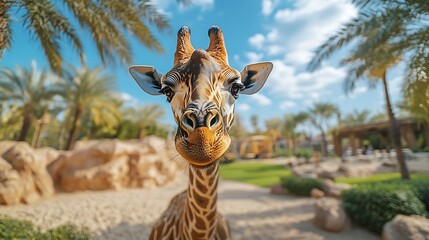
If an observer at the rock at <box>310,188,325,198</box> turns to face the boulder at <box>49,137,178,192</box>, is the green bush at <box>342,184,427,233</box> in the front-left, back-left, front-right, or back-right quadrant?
back-left

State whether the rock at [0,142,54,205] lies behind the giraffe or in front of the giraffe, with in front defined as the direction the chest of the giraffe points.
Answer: behind

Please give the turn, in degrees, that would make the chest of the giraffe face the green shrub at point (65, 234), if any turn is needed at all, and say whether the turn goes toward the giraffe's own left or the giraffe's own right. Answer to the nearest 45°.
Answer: approximately 135° to the giraffe's own right

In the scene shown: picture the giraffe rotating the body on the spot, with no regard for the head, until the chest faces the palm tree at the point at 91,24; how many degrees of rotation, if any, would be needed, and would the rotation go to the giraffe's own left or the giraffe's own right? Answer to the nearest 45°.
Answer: approximately 135° to the giraffe's own right

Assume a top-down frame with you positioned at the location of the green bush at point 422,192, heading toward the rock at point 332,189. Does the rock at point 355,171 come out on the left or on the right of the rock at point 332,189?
right

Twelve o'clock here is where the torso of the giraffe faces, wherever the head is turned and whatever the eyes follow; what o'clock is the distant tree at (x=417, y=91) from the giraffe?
The distant tree is roughly at 8 o'clock from the giraffe.

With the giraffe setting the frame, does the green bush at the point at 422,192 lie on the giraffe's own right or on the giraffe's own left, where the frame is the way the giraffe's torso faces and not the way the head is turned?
on the giraffe's own left

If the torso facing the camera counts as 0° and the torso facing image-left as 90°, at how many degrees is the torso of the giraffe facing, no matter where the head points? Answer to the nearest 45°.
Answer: approximately 0°

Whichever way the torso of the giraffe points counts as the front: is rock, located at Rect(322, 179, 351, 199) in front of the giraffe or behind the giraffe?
behind

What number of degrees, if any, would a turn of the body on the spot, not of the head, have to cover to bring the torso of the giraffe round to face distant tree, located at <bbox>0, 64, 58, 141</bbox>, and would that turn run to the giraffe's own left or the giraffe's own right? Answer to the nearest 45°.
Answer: approximately 135° to the giraffe's own right

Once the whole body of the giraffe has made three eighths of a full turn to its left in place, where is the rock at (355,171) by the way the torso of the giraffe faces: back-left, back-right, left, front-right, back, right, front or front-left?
front

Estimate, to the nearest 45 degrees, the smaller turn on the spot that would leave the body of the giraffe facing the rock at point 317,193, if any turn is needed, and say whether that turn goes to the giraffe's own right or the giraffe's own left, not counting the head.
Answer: approximately 135° to the giraffe's own left
